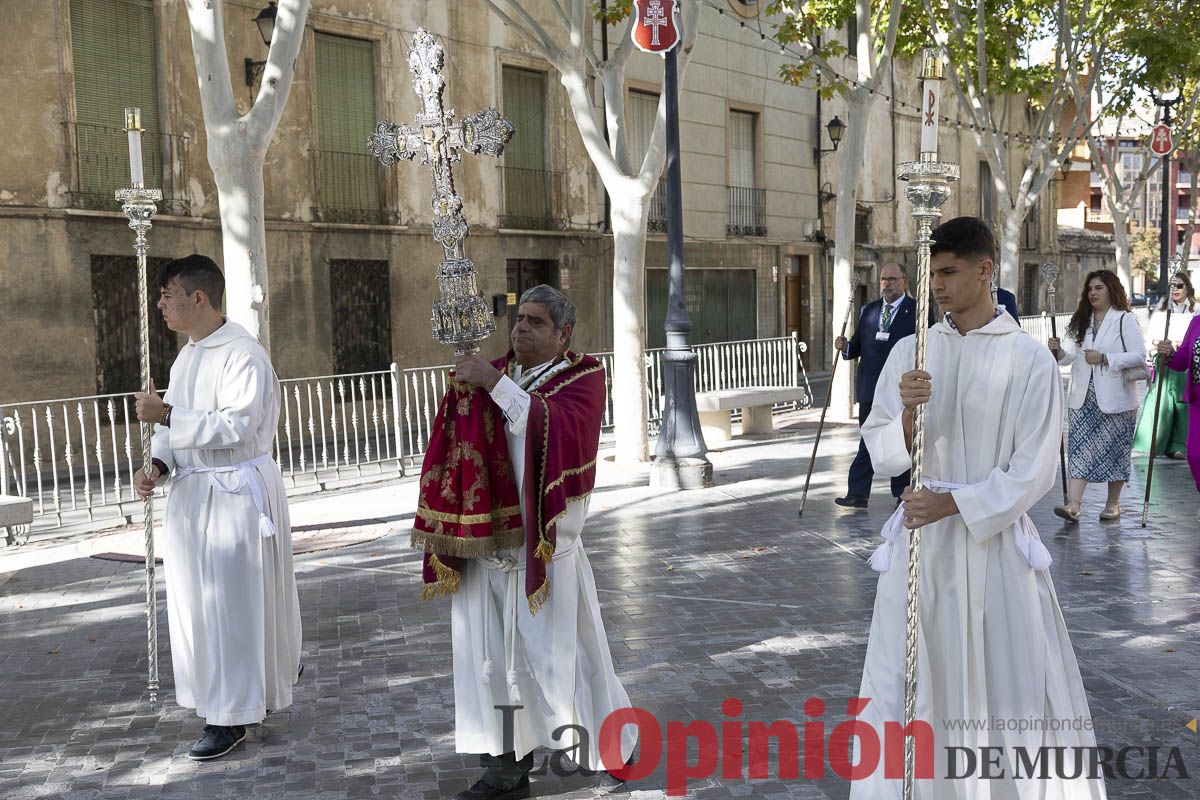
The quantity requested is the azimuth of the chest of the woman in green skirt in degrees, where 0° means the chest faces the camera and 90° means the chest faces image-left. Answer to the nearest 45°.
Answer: approximately 45°

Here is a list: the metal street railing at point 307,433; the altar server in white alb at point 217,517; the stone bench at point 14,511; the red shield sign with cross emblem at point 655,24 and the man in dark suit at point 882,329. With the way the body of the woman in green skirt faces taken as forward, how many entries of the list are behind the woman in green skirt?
0

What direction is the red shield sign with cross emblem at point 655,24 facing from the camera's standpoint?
toward the camera

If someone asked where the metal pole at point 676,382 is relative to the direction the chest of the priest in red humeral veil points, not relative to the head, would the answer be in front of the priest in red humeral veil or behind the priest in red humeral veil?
behind

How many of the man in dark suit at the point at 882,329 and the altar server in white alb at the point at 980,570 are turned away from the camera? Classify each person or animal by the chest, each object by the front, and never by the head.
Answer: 0

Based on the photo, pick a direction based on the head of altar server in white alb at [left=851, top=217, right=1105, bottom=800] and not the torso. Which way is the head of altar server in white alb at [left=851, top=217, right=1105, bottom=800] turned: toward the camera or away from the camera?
toward the camera

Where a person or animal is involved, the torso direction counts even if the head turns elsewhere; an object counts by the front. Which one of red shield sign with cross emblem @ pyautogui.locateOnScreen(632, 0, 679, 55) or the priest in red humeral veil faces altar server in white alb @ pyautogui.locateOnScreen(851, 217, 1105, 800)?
the red shield sign with cross emblem

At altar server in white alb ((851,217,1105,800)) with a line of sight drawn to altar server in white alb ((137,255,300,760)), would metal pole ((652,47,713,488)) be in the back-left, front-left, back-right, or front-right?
front-right

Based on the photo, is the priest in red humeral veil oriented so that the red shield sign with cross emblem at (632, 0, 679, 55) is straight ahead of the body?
no

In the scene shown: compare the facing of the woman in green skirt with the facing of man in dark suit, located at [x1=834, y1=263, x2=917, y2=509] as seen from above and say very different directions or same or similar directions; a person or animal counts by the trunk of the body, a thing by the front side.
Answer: same or similar directions

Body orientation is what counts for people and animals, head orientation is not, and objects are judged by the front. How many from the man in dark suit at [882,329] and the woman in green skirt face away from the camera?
0

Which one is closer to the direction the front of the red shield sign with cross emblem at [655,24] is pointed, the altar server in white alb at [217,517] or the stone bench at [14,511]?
the altar server in white alb

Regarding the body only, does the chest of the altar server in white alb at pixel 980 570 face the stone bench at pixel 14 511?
no

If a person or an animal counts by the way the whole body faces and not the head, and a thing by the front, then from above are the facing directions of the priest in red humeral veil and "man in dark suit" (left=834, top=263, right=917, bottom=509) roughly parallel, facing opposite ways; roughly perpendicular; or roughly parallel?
roughly parallel

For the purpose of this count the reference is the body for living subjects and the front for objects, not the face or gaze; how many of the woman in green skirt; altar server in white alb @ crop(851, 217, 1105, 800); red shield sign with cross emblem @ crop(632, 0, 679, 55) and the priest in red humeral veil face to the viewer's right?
0

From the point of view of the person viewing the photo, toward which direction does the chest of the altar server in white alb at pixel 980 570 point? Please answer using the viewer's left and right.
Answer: facing the viewer and to the left of the viewer

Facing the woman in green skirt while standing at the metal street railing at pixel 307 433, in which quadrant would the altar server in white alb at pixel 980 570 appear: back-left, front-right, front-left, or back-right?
front-right
